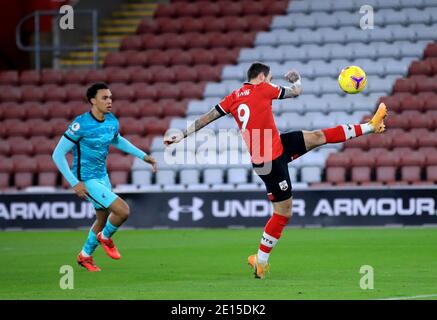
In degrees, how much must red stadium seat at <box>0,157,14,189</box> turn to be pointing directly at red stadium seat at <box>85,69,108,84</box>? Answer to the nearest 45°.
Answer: approximately 135° to its left

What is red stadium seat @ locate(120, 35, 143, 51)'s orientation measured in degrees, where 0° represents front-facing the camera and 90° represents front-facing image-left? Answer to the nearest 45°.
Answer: approximately 0°

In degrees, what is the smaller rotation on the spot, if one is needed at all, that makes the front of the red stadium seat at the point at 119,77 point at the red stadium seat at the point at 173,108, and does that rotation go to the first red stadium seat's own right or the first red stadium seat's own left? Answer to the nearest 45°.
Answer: approximately 45° to the first red stadium seat's own left

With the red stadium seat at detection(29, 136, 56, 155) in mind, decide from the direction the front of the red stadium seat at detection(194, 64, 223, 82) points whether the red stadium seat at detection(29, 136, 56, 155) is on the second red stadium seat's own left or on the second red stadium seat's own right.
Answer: on the second red stadium seat's own right
